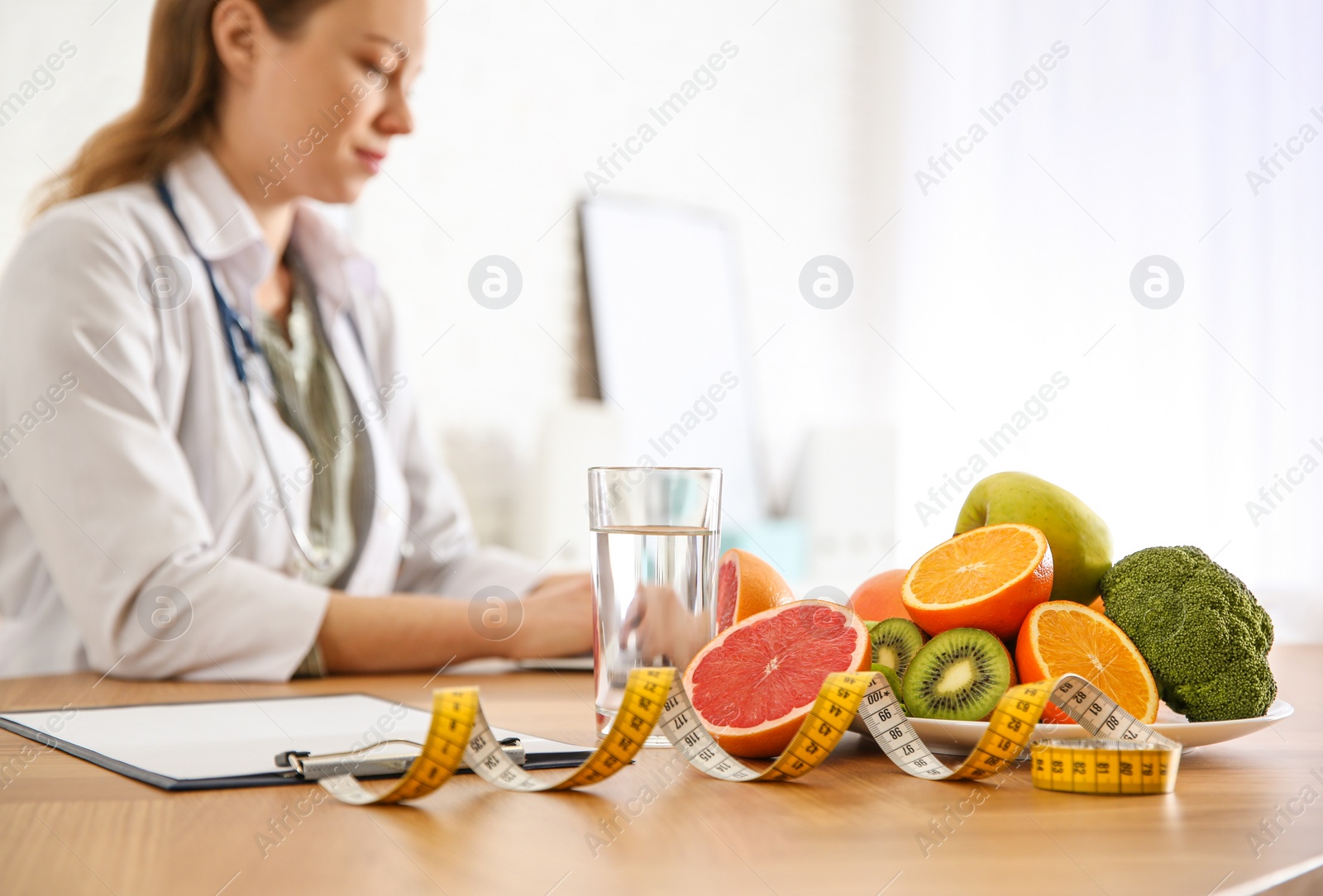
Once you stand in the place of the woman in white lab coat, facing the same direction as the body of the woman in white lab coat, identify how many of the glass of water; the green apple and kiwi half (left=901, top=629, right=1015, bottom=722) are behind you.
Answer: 0

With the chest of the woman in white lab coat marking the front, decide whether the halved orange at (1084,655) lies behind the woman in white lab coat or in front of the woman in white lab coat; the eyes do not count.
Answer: in front

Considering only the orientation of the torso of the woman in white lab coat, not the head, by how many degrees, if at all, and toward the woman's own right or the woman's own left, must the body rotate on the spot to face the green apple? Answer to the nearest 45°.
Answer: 0° — they already face it

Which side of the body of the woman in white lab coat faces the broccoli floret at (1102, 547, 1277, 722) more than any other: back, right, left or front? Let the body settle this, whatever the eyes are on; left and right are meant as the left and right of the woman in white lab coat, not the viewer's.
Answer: front

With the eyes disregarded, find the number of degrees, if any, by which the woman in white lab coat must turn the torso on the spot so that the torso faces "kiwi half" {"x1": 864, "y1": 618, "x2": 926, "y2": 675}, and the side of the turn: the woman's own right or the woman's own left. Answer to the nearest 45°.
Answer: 0° — they already face it

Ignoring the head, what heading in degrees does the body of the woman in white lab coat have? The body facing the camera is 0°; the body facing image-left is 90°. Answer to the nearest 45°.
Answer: approximately 315°

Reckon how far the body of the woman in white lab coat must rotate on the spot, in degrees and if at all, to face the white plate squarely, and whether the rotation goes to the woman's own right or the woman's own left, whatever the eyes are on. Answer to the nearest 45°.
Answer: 0° — they already face it

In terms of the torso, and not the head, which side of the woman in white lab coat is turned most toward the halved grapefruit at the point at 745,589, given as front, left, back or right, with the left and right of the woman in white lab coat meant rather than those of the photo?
front

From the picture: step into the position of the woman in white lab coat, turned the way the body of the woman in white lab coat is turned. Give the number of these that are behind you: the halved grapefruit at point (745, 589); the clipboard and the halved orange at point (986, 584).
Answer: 0

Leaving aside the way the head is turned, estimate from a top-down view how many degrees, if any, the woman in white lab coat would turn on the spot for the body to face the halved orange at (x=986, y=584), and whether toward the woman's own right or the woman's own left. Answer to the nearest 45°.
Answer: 0° — they already face it

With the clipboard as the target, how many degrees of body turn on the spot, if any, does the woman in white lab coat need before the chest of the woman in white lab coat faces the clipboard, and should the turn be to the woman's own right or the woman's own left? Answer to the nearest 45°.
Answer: approximately 45° to the woman's own right

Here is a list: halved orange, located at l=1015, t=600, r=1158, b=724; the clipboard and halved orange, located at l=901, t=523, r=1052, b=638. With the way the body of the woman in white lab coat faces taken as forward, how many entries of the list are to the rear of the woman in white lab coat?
0

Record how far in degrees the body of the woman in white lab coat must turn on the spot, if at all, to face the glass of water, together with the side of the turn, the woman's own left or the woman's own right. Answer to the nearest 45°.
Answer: approximately 45° to the woman's own right

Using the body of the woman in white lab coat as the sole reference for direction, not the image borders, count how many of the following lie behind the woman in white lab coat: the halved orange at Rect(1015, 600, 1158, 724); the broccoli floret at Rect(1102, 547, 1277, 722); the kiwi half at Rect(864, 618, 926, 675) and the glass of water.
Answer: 0
